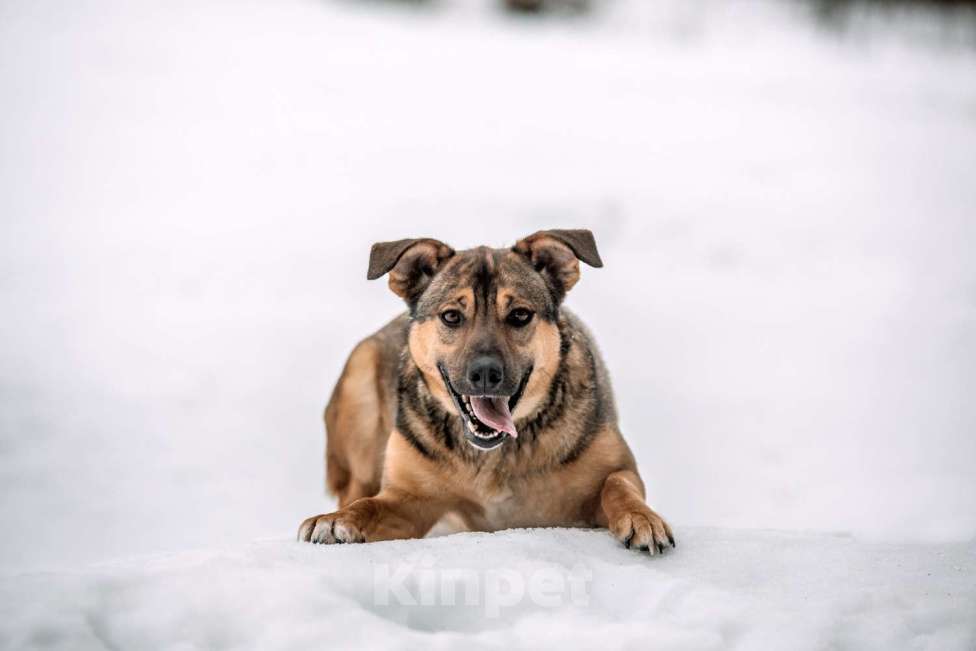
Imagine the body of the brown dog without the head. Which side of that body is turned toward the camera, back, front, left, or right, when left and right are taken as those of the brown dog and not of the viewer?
front
